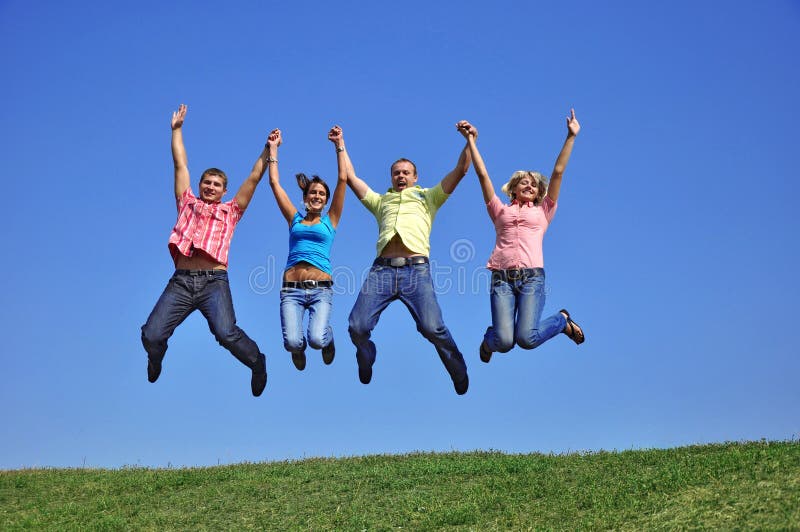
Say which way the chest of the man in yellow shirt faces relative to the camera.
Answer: toward the camera

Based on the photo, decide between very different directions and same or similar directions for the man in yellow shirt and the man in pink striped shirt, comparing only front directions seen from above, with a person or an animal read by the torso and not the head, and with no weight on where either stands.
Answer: same or similar directions

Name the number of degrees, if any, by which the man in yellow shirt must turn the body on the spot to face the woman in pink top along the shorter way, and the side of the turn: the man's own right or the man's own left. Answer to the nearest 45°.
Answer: approximately 90° to the man's own left

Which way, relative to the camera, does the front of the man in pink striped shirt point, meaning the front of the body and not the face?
toward the camera

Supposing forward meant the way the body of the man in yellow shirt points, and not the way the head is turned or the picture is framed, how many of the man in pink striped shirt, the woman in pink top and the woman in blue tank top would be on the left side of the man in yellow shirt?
1

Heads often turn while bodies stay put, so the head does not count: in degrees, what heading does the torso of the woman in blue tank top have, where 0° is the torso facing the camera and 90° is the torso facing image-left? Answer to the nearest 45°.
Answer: approximately 0°

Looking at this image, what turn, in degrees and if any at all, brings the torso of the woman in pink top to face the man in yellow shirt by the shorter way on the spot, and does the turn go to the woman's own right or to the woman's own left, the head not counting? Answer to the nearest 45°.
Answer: approximately 90° to the woman's own right

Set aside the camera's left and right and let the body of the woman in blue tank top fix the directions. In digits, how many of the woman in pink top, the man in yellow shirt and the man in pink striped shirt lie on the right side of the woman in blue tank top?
1

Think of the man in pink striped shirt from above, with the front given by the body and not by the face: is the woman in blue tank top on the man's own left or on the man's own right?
on the man's own left

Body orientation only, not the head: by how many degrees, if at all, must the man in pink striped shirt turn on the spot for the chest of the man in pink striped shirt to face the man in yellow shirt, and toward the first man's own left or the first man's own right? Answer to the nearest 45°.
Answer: approximately 90° to the first man's own left

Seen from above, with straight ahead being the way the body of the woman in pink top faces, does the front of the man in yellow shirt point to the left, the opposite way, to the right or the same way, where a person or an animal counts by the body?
the same way

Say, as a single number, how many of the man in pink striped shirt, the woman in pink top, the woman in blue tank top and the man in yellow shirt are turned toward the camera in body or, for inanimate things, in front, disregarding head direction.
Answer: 4

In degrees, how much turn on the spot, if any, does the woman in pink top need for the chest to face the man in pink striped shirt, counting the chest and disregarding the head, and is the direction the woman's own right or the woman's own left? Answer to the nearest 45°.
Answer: approximately 90° to the woman's own right

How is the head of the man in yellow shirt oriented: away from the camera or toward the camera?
toward the camera

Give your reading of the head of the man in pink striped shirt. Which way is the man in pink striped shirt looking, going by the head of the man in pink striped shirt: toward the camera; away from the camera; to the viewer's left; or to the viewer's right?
toward the camera
